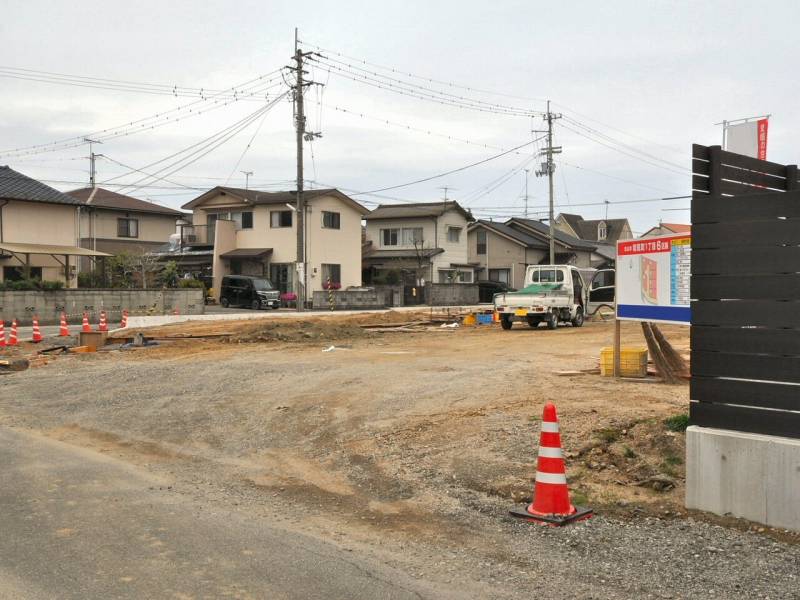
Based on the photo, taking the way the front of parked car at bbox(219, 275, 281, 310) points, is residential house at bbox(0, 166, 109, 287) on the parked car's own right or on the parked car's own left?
on the parked car's own right
